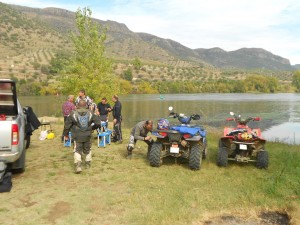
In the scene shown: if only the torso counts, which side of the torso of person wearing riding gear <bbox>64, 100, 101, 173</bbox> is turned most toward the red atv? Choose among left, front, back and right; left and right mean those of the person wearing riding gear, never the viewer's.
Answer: right

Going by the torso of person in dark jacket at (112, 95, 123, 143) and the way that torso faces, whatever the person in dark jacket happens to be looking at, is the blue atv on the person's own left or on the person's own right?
on the person's own left

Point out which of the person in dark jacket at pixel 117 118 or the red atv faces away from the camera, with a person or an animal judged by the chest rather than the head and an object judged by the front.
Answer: the red atv

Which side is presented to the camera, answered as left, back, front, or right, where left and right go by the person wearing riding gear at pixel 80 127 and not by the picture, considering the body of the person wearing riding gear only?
back

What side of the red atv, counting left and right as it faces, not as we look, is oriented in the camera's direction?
back

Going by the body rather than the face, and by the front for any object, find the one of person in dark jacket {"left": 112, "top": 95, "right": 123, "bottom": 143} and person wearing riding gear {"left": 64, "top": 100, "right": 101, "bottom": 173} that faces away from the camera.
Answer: the person wearing riding gear

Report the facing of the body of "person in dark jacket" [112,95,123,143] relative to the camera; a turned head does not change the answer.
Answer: to the viewer's left

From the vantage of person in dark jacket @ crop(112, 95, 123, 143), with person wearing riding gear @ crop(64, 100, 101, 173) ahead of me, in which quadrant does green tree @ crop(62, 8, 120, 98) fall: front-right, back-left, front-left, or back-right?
back-right

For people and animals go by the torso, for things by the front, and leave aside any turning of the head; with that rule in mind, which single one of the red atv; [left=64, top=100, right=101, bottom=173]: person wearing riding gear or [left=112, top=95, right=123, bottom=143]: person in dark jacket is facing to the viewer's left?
the person in dark jacket

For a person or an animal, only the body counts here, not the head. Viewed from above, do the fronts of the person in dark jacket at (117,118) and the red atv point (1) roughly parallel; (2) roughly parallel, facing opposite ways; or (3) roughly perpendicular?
roughly perpendicular

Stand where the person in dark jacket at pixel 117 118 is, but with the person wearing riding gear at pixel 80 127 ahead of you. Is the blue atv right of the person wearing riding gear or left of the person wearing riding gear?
left
